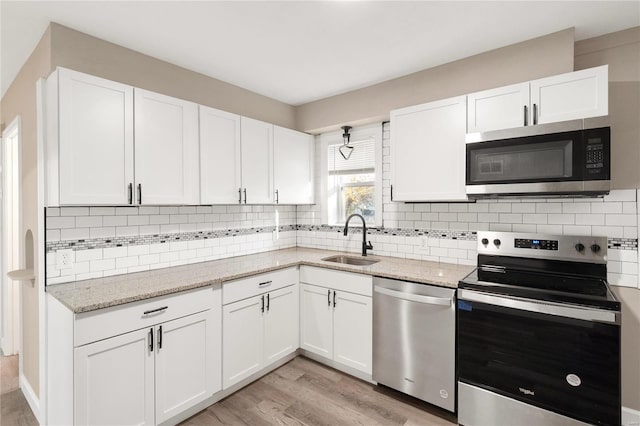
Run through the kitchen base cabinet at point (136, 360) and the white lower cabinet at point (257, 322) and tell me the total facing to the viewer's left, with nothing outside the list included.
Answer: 0

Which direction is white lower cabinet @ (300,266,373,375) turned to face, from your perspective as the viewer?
facing the viewer and to the left of the viewer

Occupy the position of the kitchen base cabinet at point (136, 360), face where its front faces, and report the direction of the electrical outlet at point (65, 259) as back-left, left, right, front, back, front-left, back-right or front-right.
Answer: back

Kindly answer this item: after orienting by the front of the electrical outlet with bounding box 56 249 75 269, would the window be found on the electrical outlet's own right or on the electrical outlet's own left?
on the electrical outlet's own left

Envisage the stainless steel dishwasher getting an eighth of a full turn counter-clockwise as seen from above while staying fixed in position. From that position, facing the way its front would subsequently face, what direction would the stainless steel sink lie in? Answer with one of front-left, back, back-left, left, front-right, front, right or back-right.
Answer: back-right

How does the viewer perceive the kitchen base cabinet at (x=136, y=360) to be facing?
facing the viewer and to the right of the viewer

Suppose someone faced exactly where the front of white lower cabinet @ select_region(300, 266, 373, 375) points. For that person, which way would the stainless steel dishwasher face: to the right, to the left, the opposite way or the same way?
the same way

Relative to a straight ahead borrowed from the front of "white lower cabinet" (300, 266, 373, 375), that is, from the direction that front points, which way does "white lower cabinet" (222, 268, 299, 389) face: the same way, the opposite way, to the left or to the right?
to the left

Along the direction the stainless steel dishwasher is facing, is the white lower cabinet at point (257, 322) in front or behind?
in front

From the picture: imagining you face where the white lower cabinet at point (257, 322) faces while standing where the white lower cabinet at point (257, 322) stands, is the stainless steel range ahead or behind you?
ahead

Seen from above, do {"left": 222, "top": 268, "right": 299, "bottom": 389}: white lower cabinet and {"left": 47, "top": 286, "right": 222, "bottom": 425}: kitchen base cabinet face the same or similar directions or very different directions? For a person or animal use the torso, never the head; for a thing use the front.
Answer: same or similar directions
